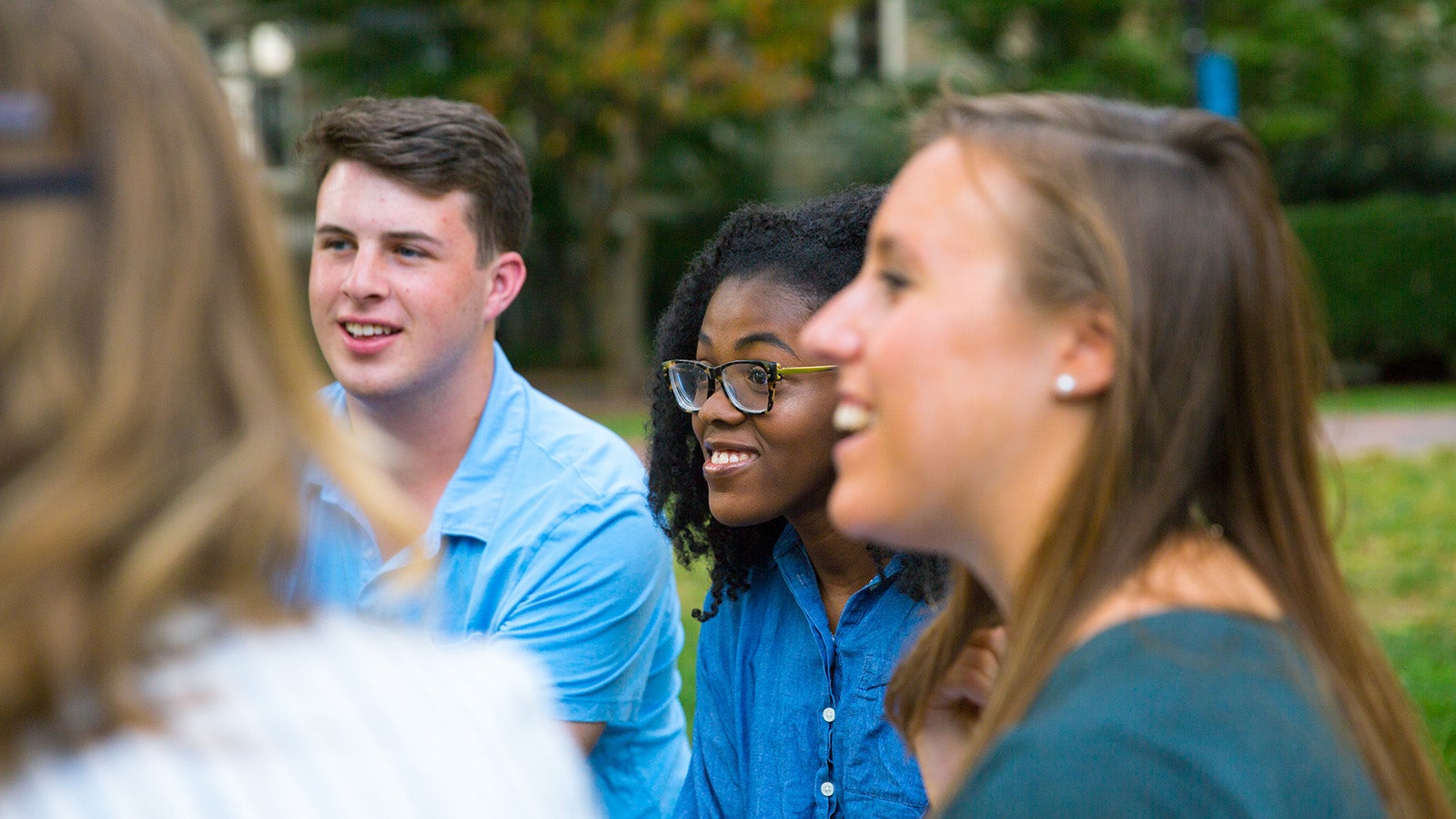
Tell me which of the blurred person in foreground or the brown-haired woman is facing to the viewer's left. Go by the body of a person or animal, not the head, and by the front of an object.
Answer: the brown-haired woman

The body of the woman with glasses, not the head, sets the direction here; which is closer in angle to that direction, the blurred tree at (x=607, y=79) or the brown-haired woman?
the brown-haired woman

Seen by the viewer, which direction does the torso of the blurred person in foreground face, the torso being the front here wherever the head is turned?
away from the camera

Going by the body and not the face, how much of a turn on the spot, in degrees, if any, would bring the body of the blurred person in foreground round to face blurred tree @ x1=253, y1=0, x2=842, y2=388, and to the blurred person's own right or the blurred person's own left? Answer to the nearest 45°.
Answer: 0° — they already face it

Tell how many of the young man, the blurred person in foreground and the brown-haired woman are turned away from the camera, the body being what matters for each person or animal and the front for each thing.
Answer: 1

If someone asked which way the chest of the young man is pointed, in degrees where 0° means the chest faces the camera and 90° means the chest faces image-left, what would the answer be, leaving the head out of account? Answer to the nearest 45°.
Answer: approximately 45°

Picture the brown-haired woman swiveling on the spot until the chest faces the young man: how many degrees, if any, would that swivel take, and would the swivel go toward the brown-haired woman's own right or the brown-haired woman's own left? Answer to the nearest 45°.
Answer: approximately 45° to the brown-haired woman's own right

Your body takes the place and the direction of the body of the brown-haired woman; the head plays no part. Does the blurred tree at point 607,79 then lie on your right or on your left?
on your right

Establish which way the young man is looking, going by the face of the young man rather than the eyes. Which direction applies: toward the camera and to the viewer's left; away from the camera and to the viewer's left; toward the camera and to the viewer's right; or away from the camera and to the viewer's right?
toward the camera and to the viewer's left

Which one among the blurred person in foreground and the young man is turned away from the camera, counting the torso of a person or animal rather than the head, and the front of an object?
the blurred person in foreground

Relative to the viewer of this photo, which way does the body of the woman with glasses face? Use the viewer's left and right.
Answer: facing the viewer and to the left of the viewer

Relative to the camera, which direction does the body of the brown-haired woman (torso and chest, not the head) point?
to the viewer's left

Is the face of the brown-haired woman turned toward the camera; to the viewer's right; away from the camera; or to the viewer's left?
to the viewer's left

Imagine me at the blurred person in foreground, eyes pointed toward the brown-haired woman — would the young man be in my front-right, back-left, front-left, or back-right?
front-left

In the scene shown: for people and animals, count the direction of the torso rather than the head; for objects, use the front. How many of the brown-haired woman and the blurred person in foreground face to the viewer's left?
1

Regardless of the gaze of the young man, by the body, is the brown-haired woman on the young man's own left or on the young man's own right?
on the young man's own left

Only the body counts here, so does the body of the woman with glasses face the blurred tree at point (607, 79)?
no

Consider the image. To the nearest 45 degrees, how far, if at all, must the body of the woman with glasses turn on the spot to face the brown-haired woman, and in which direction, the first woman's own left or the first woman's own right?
approximately 45° to the first woman's own left

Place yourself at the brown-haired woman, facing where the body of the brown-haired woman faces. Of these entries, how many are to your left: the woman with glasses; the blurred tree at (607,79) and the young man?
0
